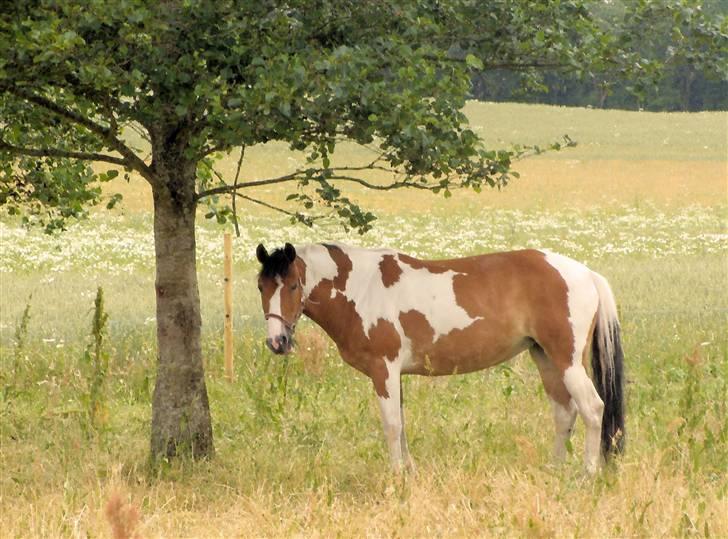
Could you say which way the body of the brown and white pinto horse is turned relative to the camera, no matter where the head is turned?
to the viewer's left
